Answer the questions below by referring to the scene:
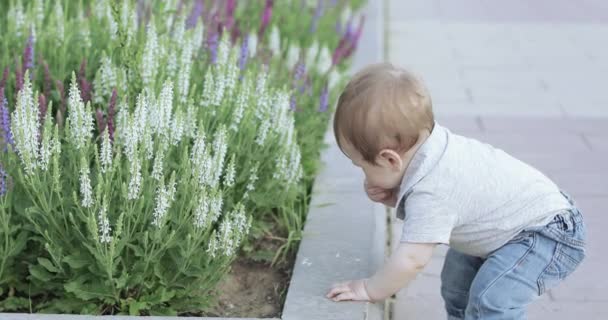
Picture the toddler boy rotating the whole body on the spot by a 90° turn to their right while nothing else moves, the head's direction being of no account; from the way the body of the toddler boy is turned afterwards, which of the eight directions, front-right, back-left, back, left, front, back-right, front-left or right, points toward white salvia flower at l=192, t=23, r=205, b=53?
front-left

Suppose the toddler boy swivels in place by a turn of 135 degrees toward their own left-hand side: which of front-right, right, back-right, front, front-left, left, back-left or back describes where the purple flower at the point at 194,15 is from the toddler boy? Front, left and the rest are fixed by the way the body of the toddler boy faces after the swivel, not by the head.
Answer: back

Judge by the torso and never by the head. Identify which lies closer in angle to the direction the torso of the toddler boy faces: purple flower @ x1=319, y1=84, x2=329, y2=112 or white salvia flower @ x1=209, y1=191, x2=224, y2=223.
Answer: the white salvia flower

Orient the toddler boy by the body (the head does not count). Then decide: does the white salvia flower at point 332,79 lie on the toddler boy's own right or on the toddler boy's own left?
on the toddler boy's own right

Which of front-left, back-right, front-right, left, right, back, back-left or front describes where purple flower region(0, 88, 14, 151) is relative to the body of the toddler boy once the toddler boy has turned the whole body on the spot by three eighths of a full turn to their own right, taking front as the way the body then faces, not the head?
back-left

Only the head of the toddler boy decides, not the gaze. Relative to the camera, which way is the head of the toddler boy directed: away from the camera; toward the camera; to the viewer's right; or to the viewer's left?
to the viewer's left

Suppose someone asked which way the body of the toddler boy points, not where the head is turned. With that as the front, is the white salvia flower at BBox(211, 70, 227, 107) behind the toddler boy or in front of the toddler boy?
in front

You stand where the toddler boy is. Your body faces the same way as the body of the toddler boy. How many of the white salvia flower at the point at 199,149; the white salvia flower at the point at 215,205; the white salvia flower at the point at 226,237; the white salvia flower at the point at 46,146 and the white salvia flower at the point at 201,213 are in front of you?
5

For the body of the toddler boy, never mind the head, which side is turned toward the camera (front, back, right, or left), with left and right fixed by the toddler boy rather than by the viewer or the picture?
left

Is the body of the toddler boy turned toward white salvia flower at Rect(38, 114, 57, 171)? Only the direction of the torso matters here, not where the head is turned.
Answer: yes

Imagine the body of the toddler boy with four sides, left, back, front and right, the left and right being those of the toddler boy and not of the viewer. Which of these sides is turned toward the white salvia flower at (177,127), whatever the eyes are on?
front
